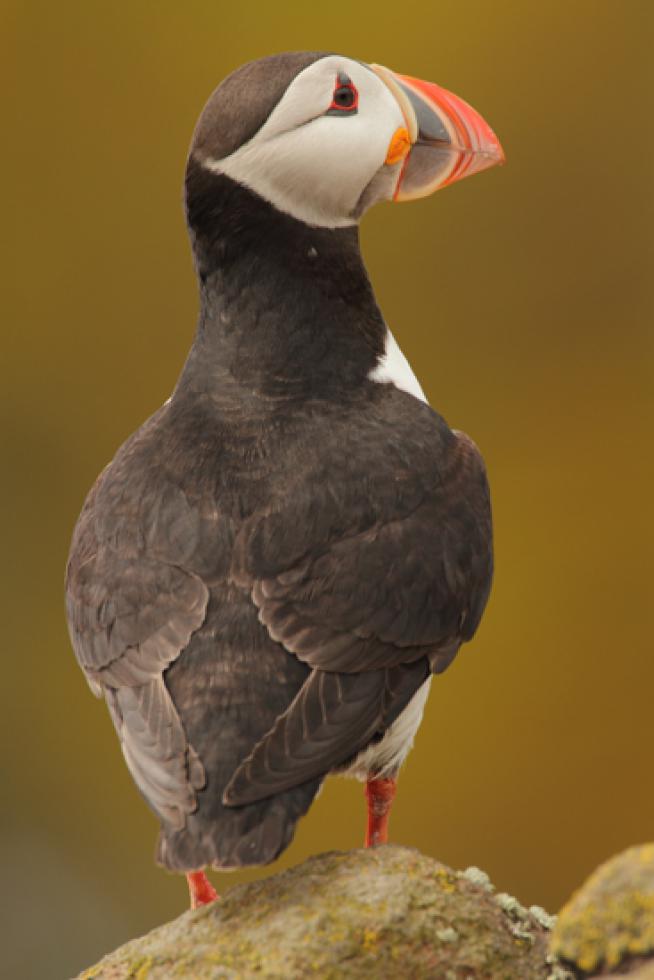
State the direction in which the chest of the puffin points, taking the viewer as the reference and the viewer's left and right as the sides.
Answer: facing away from the viewer and to the right of the viewer
